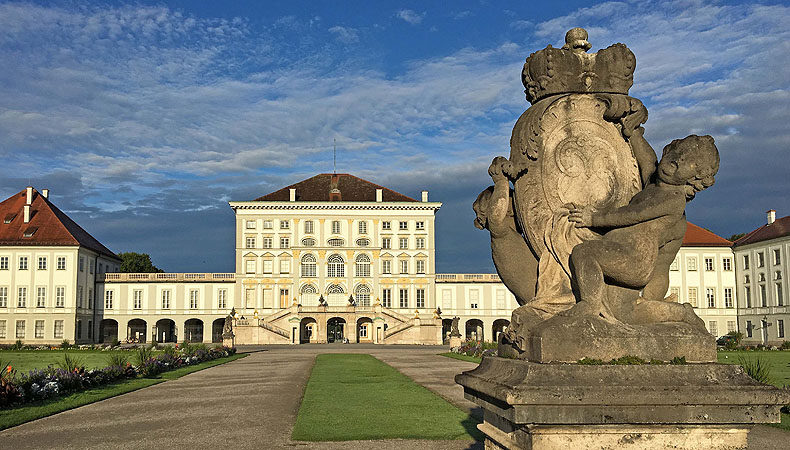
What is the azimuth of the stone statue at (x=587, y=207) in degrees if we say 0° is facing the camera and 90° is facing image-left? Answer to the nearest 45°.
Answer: approximately 45°
